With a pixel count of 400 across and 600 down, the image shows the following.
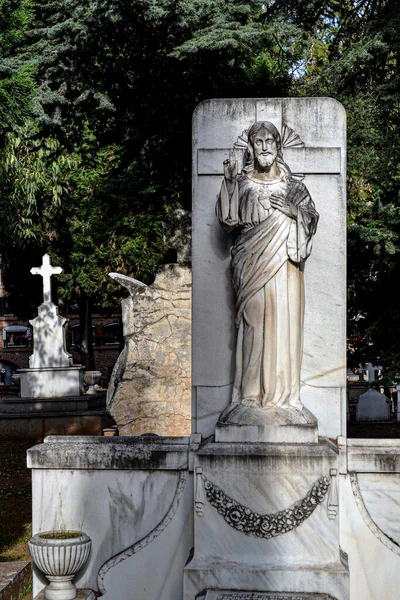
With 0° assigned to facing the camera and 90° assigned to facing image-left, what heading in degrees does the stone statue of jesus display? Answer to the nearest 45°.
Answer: approximately 0°

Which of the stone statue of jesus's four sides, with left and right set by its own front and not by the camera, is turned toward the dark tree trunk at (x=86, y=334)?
back

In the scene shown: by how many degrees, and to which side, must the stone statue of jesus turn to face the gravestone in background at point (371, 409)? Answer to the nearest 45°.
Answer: approximately 180°
